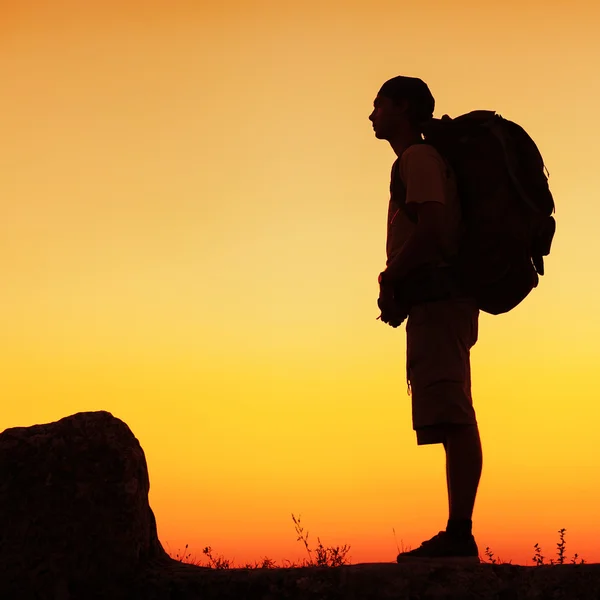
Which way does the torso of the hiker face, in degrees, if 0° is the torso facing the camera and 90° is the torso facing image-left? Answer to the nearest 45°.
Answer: approximately 90°

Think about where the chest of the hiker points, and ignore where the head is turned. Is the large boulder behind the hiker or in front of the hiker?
in front
